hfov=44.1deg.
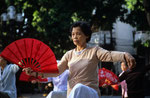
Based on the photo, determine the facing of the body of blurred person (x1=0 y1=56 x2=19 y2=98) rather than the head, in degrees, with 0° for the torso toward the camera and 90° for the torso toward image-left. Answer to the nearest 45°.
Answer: approximately 45°

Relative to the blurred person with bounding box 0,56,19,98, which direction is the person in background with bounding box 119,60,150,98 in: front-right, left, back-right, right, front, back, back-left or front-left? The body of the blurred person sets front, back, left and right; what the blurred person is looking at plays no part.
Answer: back-left

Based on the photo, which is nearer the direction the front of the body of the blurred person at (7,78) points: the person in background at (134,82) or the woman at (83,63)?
the woman

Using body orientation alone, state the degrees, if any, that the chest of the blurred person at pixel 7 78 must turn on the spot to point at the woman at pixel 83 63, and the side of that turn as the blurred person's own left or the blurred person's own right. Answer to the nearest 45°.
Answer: approximately 45° to the blurred person's own left

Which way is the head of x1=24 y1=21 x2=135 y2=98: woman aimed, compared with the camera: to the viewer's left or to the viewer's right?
to the viewer's left
